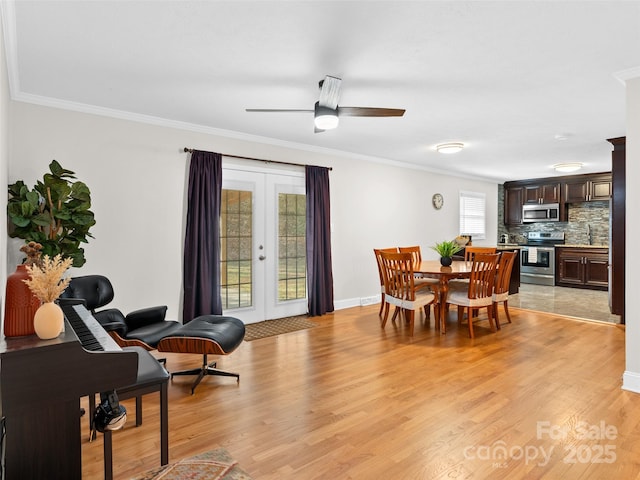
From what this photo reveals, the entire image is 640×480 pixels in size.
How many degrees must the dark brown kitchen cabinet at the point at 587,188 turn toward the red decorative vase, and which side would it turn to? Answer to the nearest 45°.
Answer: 0° — it already faces it

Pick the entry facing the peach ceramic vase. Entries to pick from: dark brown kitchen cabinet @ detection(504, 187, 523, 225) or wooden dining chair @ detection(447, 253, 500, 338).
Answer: the dark brown kitchen cabinet

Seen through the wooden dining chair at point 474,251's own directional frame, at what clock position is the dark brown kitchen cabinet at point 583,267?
The dark brown kitchen cabinet is roughly at 7 o'clock from the wooden dining chair.

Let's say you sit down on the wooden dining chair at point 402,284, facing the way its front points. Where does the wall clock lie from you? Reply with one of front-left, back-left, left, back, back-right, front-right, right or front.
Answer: front-left

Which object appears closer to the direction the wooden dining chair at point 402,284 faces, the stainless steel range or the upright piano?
the stainless steel range

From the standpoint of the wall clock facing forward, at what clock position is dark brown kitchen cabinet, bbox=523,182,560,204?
The dark brown kitchen cabinet is roughly at 9 o'clock from the wall clock.

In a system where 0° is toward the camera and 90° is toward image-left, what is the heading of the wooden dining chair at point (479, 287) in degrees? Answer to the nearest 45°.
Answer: approximately 135°

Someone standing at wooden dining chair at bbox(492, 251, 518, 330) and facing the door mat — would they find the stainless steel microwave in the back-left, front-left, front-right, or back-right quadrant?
back-right

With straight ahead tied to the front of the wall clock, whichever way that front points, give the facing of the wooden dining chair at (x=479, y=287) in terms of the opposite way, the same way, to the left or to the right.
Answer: the opposite way

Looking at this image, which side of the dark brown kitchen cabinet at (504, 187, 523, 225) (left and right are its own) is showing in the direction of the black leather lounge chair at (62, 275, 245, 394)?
front

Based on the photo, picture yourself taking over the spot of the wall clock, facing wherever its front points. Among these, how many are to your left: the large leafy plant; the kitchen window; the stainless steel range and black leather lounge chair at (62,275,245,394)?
2

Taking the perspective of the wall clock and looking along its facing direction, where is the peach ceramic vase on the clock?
The peach ceramic vase is roughly at 2 o'clock from the wall clock.
